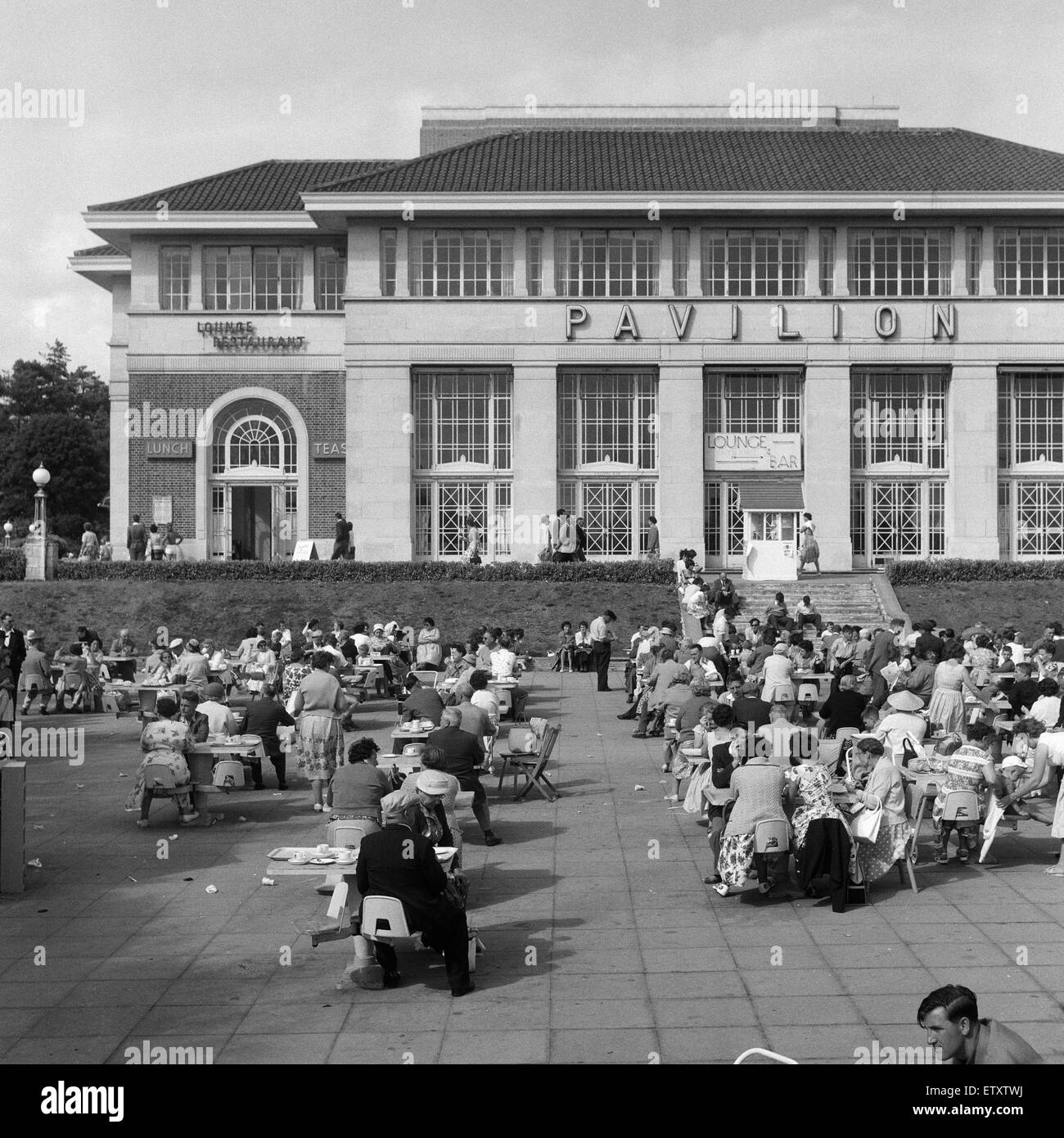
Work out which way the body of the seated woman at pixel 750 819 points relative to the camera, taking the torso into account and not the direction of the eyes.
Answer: away from the camera

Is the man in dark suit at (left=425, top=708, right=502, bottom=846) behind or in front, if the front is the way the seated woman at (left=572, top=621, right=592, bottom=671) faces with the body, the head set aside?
in front

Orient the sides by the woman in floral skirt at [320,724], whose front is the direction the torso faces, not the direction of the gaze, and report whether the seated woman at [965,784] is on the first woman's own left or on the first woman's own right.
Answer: on the first woman's own right

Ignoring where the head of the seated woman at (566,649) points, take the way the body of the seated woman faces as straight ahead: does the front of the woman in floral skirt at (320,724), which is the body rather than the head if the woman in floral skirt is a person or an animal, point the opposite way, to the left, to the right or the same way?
the opposite way

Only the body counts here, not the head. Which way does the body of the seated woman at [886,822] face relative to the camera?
to the viewer's left

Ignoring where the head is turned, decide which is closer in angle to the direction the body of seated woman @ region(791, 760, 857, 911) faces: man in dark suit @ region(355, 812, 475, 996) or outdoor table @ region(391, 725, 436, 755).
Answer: the outdoor table

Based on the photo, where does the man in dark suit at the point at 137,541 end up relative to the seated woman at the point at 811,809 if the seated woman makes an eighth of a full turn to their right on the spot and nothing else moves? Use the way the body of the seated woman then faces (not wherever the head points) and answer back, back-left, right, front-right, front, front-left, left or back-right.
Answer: left

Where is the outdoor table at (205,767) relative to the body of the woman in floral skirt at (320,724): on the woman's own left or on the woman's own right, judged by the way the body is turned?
on the woman's own left

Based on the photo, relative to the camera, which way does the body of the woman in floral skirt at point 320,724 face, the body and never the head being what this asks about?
away from the camera

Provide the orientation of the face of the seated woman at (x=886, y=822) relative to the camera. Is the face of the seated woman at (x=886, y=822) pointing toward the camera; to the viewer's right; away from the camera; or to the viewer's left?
to the viewer's left

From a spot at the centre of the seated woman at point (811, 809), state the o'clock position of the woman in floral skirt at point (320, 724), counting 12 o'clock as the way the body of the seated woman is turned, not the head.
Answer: The woman in floral skirt is roughly at 10 o'clock from the seated woman.

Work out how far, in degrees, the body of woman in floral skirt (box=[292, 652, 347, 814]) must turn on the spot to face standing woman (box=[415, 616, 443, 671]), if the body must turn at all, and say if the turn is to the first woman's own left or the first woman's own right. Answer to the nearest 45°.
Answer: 0° — they already face them
